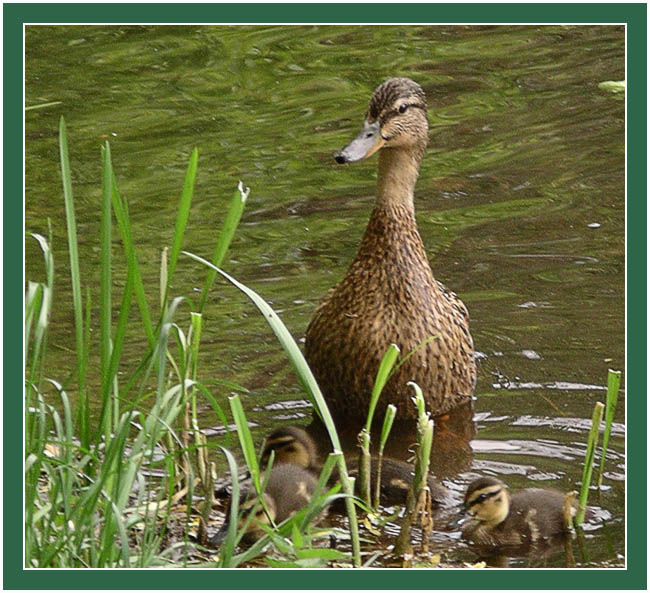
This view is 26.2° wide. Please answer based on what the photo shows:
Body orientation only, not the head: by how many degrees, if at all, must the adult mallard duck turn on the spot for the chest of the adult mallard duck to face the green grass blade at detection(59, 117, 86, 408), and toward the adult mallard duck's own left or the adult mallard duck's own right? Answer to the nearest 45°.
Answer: approximately 45° to the adult mallard duck's own right

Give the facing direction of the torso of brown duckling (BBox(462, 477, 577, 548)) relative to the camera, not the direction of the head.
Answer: to the viewer's left

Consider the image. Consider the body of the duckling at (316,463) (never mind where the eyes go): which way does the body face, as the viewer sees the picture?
to the viewer's left

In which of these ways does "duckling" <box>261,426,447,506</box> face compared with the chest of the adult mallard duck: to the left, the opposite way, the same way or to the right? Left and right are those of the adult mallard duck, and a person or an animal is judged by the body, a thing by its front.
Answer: to the right

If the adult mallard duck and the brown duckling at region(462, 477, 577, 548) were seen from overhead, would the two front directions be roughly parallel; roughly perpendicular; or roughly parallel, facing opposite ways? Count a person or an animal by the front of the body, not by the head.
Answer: roughly perpendicular

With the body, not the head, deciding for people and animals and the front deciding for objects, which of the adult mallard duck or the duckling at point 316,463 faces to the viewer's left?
the duckling

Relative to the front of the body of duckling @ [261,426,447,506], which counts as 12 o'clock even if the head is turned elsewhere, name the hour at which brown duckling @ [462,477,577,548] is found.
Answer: The brown duckling is roughly at 7 o'clock from the duckling.
